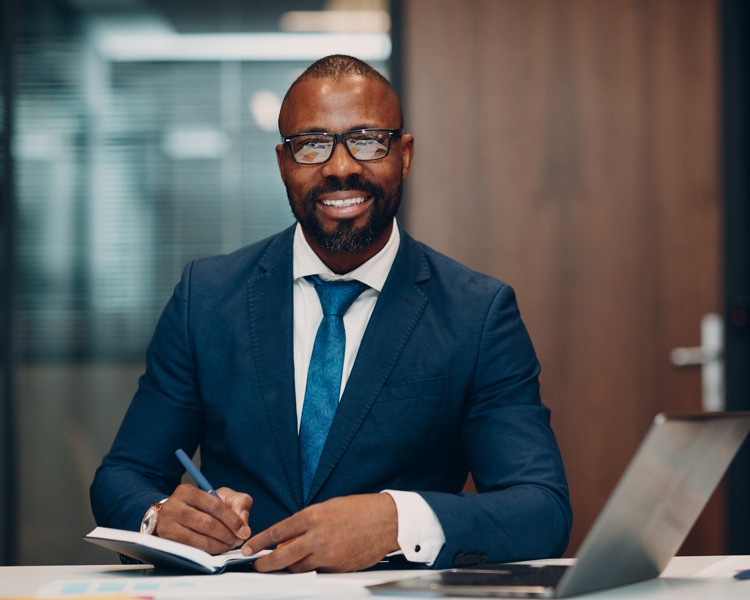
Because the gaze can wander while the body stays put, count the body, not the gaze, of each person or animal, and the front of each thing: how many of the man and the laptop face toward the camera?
1

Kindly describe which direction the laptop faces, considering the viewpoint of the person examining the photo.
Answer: facing away from the viewer and to the left of the viewer

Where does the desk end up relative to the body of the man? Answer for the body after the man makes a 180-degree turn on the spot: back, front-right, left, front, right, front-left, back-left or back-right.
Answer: back

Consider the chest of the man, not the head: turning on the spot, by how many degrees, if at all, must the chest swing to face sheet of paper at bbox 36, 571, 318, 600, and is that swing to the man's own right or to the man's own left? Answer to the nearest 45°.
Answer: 0° — they already face it

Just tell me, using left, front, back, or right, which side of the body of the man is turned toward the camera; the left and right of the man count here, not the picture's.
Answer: front

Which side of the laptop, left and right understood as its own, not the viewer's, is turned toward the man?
front
